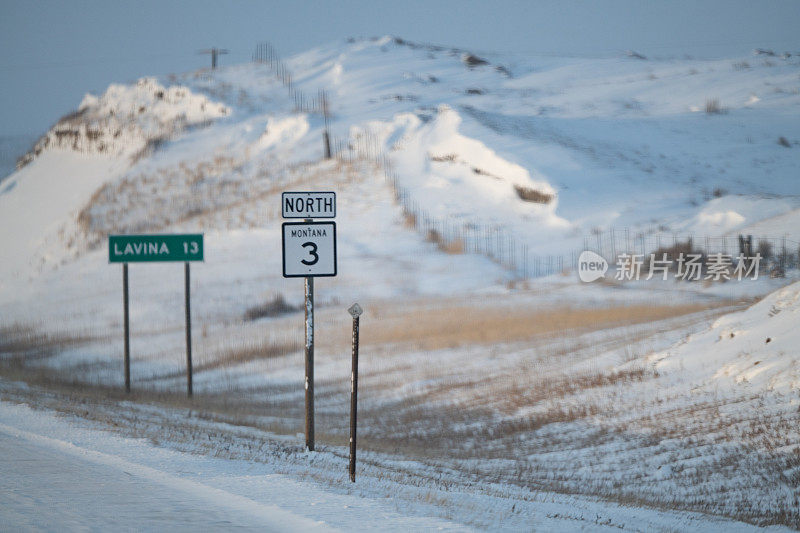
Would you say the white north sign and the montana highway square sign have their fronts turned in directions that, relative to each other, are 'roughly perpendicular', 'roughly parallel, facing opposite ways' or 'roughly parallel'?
roughly parallel

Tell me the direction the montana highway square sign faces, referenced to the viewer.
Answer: facing the viewer

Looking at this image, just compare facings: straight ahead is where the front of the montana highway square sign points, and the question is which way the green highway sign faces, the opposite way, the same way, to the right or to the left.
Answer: the same way

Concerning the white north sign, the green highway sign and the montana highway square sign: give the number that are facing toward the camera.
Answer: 3

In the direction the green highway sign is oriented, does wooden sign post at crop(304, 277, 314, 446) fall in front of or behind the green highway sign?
in front

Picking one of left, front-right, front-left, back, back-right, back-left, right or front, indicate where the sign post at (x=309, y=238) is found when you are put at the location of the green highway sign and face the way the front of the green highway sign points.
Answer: front

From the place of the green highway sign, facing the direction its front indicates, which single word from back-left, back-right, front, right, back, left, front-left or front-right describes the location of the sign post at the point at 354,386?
front

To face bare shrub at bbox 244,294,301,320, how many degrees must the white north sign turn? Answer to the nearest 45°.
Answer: approximately 180°

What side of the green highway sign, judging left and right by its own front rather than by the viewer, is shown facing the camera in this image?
front
